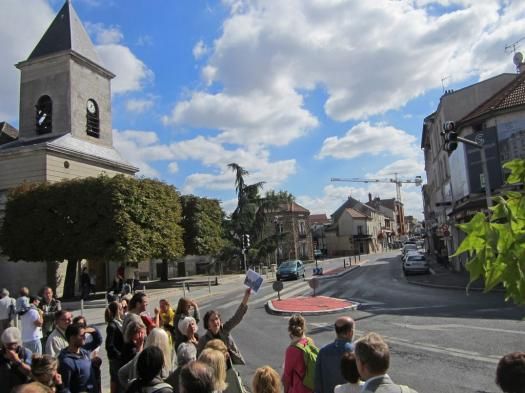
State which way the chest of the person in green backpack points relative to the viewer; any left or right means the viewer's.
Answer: facing away from the viewer and to the left of the viewer

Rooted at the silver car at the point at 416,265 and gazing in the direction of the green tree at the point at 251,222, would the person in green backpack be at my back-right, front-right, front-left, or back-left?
back-left

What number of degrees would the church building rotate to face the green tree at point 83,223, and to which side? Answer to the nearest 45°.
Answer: approximately 45° to its right

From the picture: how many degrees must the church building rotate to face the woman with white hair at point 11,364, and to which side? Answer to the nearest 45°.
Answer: approximately 45° to its right

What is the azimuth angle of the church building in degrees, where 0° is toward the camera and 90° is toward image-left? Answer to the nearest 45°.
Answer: approximately 315°

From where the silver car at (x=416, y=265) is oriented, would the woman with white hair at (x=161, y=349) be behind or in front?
behind

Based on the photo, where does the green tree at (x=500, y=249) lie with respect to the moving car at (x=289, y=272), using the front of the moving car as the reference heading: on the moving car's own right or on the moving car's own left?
on the moving car's own left

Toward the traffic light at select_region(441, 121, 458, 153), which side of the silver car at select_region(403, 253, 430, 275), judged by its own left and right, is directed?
back

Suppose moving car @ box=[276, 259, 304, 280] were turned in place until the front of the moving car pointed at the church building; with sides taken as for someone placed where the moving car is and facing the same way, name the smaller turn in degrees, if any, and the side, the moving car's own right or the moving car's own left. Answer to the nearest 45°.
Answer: approximately 45° to the moving car's own right

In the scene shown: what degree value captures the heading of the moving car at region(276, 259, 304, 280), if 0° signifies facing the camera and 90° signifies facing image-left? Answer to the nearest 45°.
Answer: approximately 45°

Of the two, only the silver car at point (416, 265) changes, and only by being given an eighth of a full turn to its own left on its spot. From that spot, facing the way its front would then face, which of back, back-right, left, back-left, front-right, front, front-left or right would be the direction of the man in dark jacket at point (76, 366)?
back-left

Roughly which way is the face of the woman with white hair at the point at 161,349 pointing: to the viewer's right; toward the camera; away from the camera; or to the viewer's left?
away from the camera
